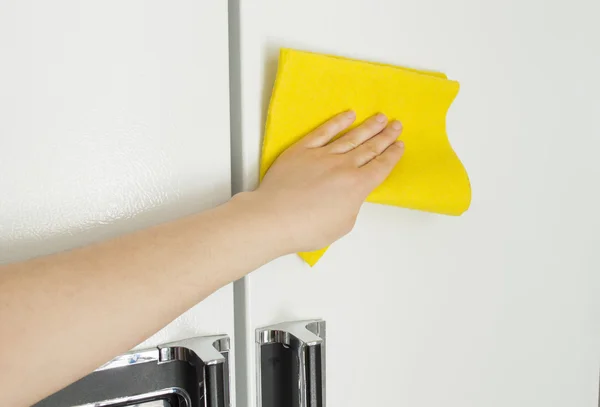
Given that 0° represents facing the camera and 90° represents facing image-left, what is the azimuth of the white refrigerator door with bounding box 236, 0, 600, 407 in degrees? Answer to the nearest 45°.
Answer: approximately 0°
